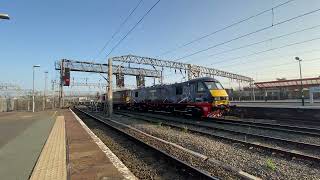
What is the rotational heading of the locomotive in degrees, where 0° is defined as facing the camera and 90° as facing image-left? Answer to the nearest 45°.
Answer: approximately 315°
